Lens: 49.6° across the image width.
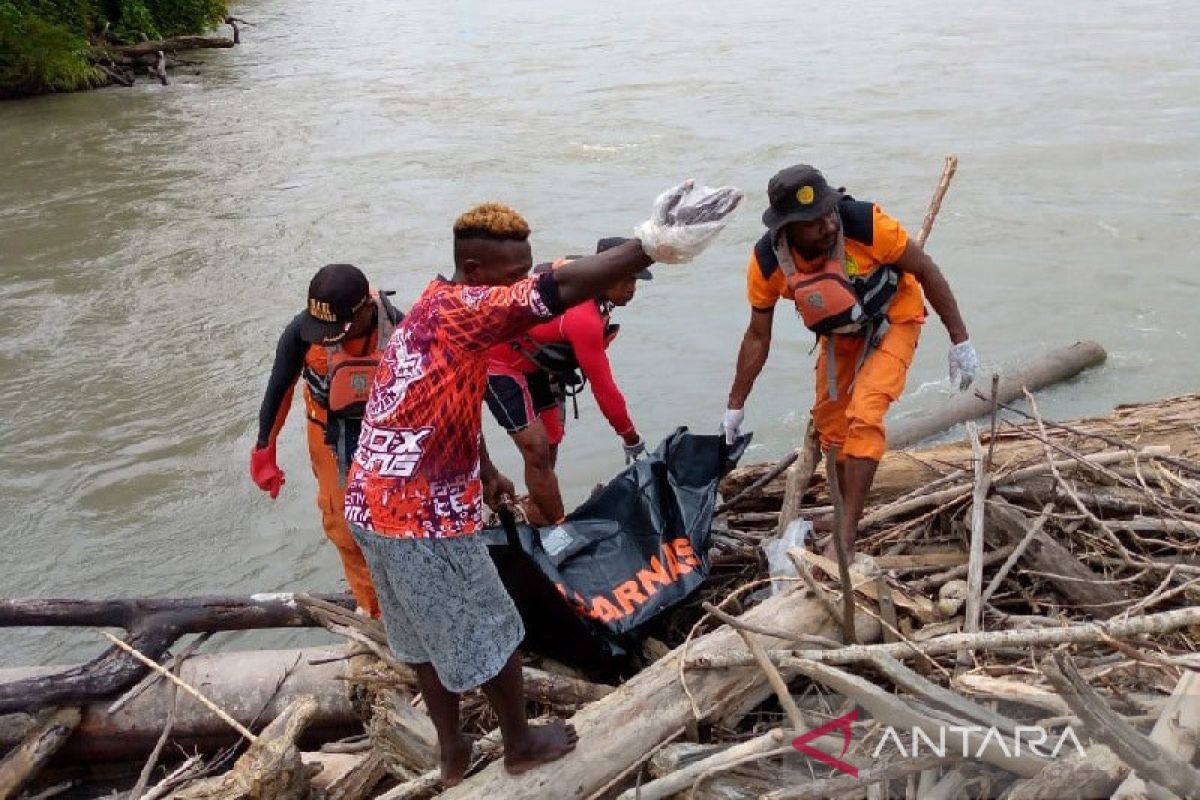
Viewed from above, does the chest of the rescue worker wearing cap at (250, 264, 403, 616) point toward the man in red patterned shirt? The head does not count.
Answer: yes

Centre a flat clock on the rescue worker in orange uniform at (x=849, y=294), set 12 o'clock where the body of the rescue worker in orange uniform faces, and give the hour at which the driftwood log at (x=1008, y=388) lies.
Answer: The driftwood log is roughly at 5 o'clock from the rescue worker in orange uniform.

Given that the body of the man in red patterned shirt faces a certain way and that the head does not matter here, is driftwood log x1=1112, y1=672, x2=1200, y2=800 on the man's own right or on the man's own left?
on the man's own right

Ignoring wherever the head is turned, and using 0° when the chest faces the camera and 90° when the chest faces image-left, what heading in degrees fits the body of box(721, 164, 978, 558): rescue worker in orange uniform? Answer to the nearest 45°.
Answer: approximately 45°

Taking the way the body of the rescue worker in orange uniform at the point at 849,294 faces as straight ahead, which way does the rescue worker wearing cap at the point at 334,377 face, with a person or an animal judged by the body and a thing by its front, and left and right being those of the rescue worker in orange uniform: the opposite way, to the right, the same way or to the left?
to the left

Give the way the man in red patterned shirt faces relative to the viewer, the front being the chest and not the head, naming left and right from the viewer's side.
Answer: facing away from the viewer and to the right of the viewer

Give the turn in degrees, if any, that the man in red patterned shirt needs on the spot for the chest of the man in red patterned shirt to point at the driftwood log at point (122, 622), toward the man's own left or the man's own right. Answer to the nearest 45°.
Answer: approximately 90° to the man's own left

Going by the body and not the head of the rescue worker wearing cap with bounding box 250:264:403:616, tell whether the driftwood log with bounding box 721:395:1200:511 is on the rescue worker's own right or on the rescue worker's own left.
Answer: on the rescue worker's own left

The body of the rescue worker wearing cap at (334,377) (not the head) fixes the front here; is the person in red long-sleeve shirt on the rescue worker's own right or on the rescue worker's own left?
on the rescue worker's own left

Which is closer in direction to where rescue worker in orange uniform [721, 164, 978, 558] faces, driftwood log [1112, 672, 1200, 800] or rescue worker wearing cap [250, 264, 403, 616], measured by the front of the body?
the rescue worker wearing cap
